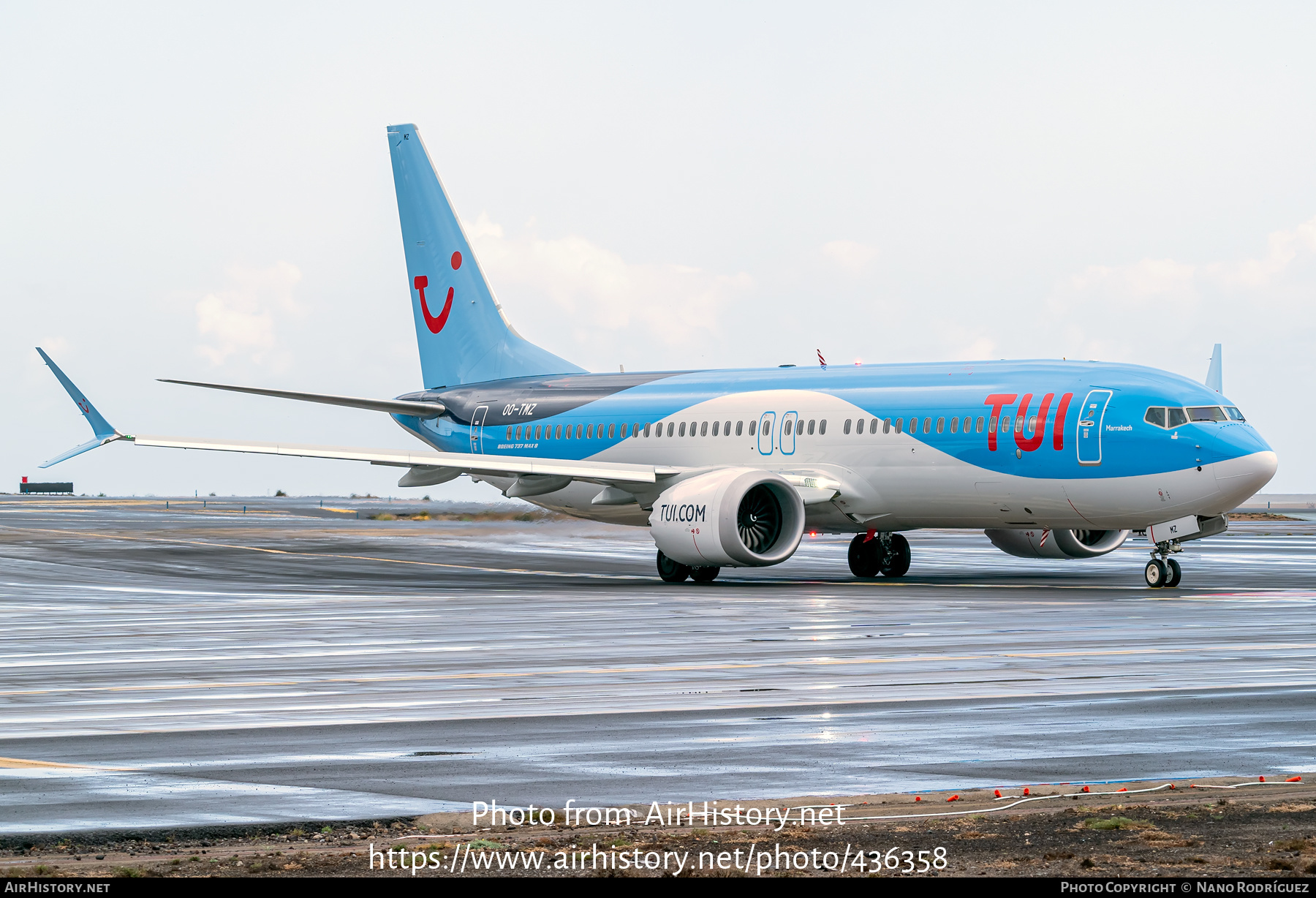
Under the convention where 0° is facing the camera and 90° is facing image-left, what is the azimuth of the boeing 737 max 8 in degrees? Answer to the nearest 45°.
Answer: approximately 315°
